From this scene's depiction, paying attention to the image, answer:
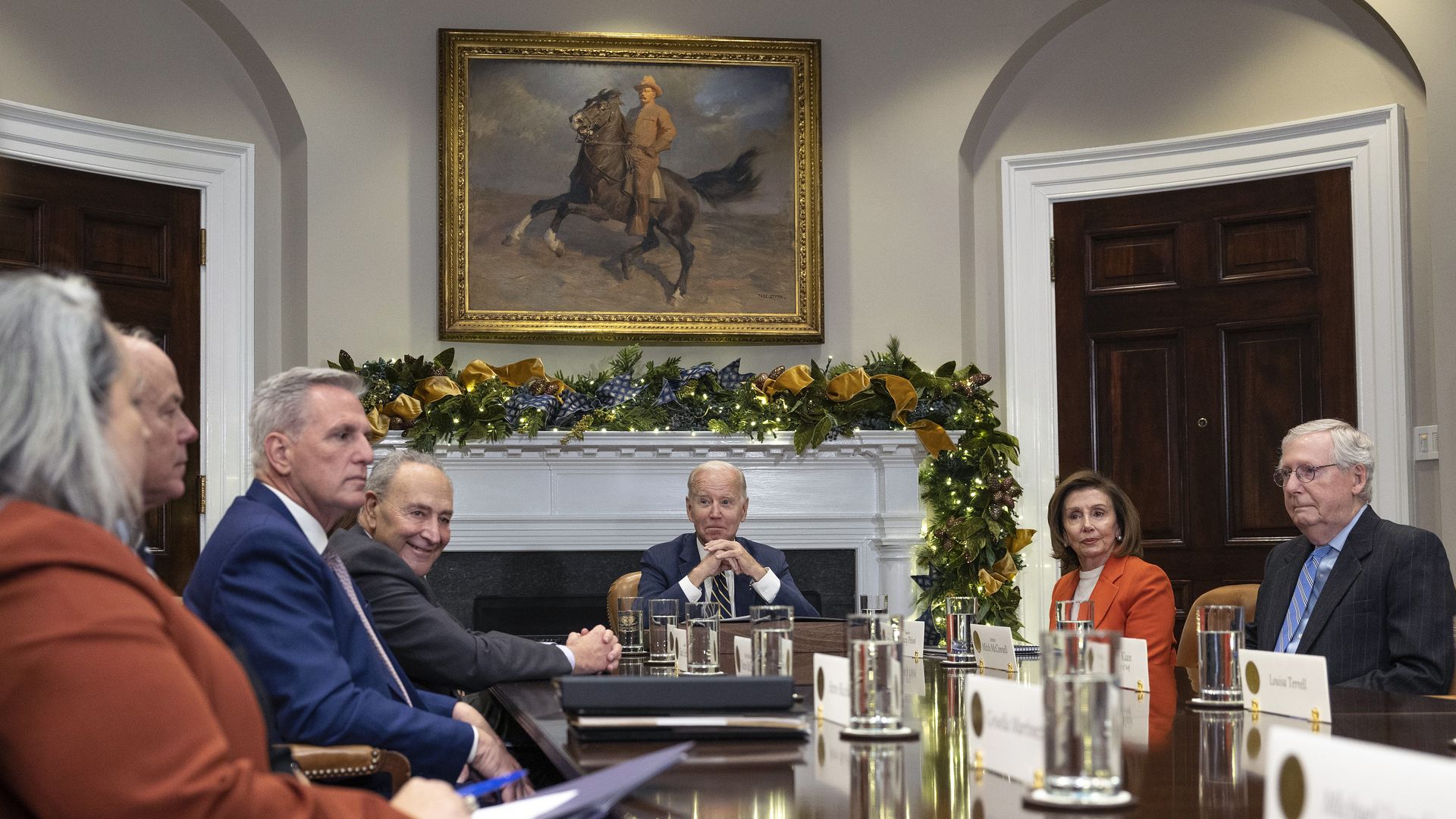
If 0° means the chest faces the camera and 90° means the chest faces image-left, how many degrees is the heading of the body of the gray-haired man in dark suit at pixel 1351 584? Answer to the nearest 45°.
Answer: approximately 45°

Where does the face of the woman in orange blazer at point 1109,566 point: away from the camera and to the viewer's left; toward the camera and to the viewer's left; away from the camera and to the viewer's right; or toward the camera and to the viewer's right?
toward the camera and to the viewer's left

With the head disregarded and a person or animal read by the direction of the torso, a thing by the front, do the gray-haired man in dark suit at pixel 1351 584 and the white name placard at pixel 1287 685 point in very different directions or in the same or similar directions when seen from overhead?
same or similar directions

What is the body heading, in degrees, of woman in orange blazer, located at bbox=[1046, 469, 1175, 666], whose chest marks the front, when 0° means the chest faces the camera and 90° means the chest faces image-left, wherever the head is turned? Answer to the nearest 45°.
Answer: approximately 45°

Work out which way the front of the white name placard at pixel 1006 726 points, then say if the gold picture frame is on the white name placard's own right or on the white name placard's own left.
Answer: on the white name placard's own right

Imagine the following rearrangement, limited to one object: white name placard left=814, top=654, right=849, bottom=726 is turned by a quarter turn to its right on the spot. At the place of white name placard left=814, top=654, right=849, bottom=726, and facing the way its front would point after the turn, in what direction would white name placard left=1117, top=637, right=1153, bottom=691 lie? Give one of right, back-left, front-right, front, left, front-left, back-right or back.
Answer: right

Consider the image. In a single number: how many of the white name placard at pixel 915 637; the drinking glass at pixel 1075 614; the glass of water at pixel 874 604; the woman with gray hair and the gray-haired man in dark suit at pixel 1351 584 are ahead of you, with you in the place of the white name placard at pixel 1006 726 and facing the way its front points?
1

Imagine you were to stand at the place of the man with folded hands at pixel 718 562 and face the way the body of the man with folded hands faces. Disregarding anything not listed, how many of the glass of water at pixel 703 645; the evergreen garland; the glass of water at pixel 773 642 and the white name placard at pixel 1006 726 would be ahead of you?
3

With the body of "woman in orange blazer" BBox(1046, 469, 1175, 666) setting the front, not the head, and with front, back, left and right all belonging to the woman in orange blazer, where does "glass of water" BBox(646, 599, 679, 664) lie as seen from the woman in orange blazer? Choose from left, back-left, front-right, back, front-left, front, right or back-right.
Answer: front

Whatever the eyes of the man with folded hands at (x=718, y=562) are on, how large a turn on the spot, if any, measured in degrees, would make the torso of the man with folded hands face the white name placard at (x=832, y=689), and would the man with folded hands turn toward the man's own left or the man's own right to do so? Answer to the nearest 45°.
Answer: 0° — they already face it

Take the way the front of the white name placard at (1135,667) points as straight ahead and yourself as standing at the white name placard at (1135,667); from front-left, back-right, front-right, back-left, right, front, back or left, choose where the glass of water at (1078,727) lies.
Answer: front-left

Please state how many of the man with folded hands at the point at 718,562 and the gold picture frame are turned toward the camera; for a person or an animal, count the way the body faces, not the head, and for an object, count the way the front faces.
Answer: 2

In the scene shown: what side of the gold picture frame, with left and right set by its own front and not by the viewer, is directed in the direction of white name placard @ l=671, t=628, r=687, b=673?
front

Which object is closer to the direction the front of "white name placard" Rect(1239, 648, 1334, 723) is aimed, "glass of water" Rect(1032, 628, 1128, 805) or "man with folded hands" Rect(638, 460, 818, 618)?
the glass of water

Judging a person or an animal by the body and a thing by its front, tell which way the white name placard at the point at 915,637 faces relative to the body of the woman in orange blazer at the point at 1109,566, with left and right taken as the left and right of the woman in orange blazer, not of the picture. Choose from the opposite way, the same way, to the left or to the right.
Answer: the same way

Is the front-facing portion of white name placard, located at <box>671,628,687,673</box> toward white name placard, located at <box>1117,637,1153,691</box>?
no

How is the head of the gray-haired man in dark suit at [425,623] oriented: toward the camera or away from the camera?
toward the camera

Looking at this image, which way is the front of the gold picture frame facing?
toward the camera

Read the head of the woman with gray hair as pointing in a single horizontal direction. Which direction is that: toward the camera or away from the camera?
away from the camera
